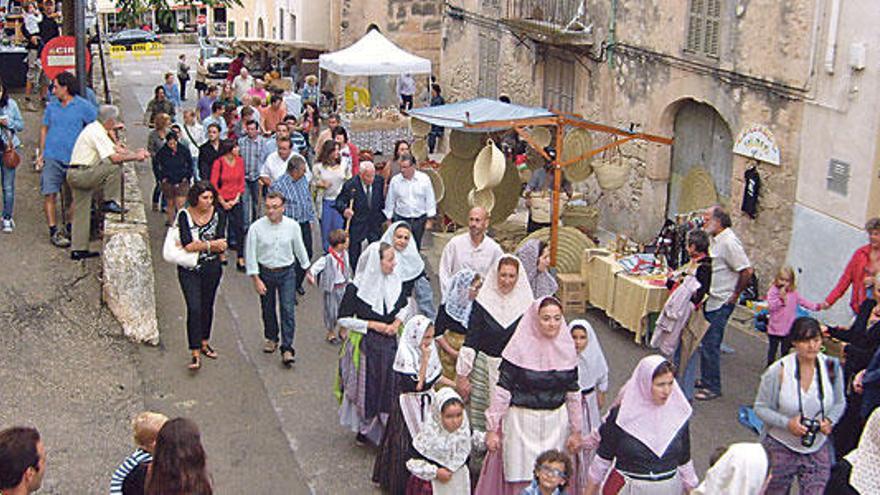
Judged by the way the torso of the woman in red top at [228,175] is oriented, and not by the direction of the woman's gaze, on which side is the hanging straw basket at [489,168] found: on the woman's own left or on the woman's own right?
on the woman's own left

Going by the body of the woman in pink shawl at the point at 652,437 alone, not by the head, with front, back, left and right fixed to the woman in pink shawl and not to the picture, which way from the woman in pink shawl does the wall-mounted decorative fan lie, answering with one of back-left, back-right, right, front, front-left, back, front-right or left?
back-left

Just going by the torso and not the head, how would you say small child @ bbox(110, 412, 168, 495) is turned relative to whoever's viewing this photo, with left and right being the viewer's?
facing away from the viewer and to the right of the viewer

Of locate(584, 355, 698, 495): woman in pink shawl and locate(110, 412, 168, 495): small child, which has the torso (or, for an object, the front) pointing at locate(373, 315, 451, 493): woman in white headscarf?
the small child

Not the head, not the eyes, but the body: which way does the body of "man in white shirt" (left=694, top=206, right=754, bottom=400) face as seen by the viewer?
to the viewer's left

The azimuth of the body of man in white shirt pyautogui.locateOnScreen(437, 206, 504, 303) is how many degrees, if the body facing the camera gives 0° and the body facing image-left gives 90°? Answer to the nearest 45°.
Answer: approximately 0°

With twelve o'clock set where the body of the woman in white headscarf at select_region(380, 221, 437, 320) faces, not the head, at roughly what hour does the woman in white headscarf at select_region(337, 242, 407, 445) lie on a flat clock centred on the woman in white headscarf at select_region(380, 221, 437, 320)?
the woman in white headscarf at select_region(337, 242, 407, 445) is roughly at 1 o'clock from the woman in white headscarf at select_region(380, 221, 437, 320).

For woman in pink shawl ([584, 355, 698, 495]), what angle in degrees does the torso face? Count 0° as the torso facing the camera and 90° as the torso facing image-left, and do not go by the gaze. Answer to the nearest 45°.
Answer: approximately 315°

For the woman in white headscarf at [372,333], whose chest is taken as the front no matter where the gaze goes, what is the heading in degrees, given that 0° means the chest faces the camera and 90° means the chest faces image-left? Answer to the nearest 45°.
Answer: approximately 315°

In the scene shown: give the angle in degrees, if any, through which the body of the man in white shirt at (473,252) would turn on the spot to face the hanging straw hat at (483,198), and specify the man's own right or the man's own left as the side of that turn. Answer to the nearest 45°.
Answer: approximately 180°

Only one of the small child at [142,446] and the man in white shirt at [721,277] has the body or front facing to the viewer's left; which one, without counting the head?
the man in white shirt

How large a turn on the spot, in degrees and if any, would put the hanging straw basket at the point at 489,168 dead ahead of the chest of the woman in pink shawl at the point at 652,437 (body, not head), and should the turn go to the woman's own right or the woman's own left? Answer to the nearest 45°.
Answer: approximately 135° to the woman's own left

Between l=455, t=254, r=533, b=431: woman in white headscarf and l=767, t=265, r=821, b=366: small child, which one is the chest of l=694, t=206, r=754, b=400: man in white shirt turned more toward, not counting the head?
the woman in white headscarf

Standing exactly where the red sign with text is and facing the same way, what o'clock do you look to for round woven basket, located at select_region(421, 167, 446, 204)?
The round woven basket is roughly at 9 o'clock from the red sign with text.
